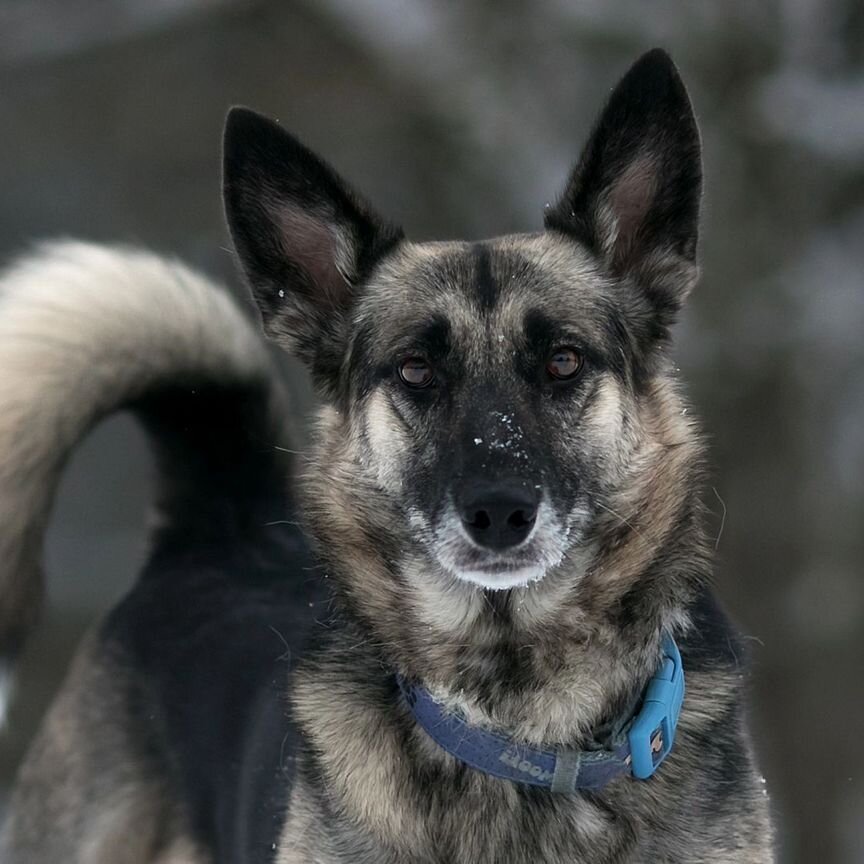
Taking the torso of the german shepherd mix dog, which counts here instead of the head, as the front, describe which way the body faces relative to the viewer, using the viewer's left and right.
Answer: facing the viewer and to the right of the viewer
